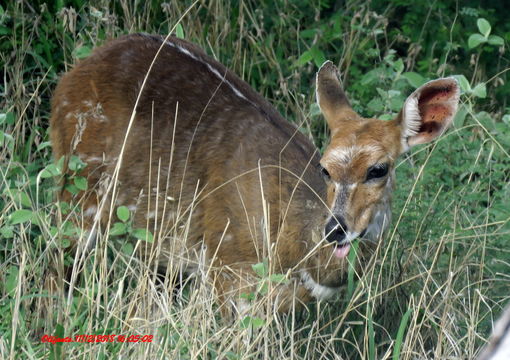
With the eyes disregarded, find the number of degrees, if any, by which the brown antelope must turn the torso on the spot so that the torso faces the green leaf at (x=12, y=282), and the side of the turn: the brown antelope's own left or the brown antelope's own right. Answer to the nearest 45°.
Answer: approximately 90° to the brown antelope's own right

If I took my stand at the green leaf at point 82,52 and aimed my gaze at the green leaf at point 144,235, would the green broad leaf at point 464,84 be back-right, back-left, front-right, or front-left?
front-left

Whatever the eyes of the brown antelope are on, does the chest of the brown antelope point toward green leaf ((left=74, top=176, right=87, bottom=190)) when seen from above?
no

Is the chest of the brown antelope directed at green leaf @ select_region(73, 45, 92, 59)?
no

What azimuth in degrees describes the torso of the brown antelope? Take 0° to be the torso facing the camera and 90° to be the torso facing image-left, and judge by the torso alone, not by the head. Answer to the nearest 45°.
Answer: approximately 315°

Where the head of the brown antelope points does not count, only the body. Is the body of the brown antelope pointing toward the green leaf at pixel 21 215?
no
